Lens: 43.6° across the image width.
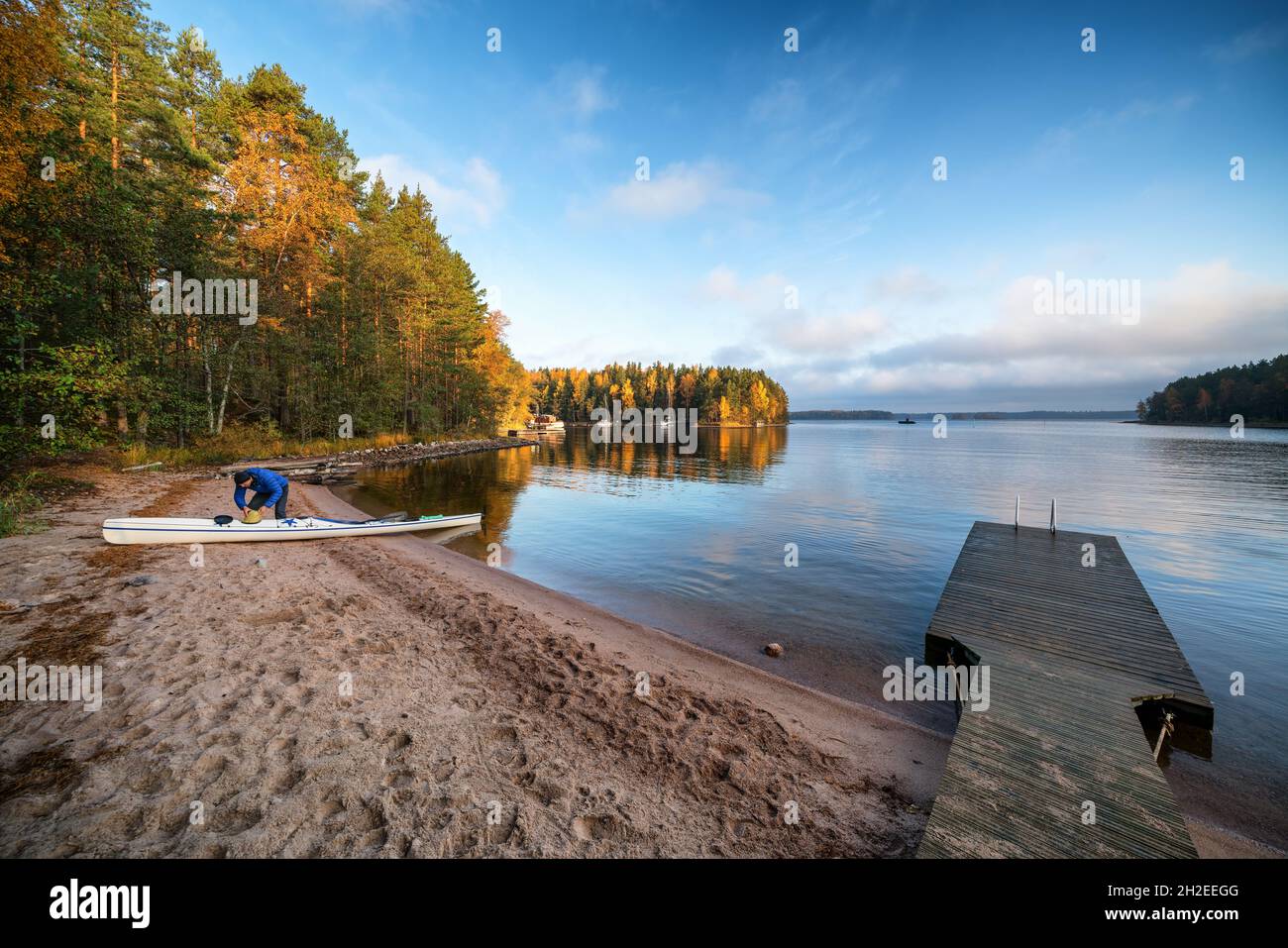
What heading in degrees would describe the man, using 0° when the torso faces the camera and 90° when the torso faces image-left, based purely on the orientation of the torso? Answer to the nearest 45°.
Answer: approximately 45°

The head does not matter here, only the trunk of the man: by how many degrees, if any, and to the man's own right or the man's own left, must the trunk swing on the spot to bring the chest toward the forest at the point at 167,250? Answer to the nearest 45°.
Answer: approximately 135° to the man's own right

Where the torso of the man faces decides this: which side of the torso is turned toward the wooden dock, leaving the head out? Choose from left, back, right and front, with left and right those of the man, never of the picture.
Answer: left

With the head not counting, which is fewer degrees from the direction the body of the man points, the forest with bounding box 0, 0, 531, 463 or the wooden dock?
the wooden dock
